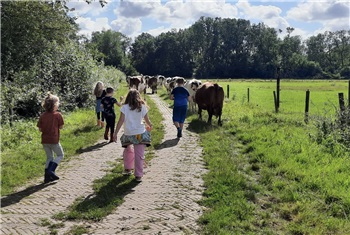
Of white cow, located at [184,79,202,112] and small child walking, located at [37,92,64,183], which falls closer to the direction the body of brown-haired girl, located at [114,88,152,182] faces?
the white cow

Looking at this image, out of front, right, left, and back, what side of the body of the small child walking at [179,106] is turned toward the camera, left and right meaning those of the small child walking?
back

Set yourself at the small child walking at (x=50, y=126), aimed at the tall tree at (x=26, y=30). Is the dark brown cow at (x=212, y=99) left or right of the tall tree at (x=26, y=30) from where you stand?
right

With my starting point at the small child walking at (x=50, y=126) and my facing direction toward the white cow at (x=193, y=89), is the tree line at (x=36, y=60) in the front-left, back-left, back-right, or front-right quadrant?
front-left

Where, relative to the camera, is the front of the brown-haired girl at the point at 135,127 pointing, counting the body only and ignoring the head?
away from the camera

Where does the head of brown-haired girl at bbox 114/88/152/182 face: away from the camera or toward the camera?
away from the camera

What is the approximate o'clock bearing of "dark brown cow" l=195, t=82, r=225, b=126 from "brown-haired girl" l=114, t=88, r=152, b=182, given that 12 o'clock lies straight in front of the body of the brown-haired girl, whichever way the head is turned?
The dark brown cow is roughly at 1 o'clock from the brown-haired girl.

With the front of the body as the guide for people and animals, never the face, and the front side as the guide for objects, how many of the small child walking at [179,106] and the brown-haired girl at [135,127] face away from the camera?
2

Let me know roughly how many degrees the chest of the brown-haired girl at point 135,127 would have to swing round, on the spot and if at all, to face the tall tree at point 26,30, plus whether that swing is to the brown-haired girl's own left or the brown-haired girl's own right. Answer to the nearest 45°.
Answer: approximately 45° to the brown-haired girl's own left

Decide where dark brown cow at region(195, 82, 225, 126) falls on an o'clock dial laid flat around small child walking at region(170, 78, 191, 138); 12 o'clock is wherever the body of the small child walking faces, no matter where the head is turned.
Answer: The dark brown cow is roughly at 1 o'clock from the small child walking.

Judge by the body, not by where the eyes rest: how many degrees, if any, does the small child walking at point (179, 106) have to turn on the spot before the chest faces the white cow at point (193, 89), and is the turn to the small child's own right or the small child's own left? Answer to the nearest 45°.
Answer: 0° — they already face it

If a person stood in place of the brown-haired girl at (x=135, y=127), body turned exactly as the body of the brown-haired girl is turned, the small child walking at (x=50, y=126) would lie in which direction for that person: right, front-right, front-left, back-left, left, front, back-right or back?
left

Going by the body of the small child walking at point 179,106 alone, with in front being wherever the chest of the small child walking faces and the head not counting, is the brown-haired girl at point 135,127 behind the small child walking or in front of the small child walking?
behind

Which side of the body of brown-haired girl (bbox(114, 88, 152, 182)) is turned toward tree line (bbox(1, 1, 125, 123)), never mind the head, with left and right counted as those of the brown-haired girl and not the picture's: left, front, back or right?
front

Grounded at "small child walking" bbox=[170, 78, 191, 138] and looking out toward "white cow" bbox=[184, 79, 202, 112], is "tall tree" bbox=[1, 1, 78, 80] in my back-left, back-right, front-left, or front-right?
front-left
